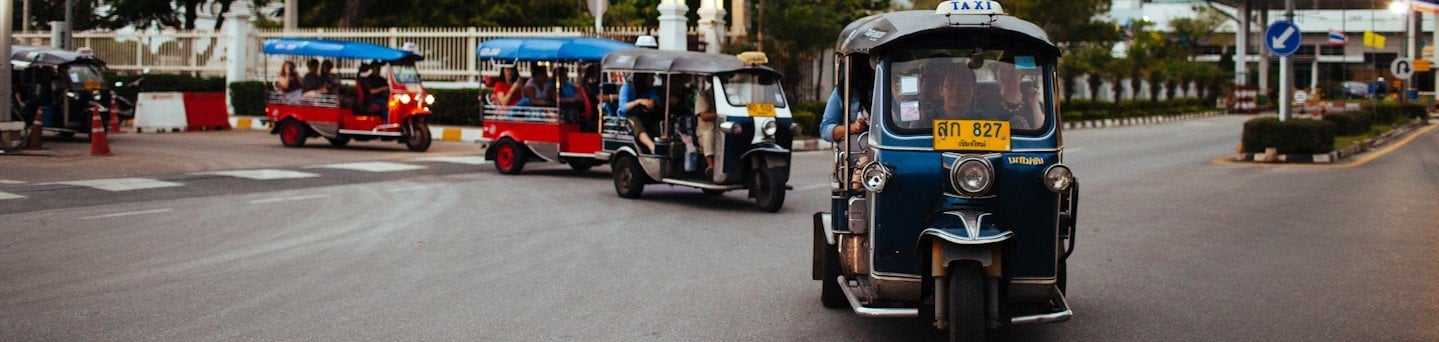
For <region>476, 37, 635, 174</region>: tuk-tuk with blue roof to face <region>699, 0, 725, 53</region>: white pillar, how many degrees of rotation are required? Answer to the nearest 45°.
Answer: approximately 90° to its left

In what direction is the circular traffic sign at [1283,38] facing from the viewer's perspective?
toward the camera

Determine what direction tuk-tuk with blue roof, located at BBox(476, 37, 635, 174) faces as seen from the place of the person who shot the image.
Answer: facing to the right of the viewer

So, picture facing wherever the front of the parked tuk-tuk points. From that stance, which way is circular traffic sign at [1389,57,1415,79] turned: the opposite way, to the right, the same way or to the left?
to the right

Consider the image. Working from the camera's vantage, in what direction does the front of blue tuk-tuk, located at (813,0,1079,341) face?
facing the viewer

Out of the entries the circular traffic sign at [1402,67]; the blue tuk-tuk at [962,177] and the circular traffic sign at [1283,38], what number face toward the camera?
3

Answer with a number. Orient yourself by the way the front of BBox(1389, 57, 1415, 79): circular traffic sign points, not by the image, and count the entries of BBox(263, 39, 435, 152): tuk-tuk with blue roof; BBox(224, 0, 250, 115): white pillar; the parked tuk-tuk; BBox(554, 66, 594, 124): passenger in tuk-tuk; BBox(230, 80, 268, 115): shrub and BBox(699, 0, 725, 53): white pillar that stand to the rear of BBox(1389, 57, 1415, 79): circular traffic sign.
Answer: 0

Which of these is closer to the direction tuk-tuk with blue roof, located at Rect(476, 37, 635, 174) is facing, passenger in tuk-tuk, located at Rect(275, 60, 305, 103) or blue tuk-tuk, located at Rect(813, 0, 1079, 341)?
the blue tuk-tuk

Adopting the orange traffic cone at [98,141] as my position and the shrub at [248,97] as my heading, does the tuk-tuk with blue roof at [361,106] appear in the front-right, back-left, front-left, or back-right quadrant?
front-right

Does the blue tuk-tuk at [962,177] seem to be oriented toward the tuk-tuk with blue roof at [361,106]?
no

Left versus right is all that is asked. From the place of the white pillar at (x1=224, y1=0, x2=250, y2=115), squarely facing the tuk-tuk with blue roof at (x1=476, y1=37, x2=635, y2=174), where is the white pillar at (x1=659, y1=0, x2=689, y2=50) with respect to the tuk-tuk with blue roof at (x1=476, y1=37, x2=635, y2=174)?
left

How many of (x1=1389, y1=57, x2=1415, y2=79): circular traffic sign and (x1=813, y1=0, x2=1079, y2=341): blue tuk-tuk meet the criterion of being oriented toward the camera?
2

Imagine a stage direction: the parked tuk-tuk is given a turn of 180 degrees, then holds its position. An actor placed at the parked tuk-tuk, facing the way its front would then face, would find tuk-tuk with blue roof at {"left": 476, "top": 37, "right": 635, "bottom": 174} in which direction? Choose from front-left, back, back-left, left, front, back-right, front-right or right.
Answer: back

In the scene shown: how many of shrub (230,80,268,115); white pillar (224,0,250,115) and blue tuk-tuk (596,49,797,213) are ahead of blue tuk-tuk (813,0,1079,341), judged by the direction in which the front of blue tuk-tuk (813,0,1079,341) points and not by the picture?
0
